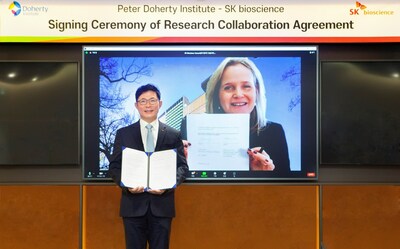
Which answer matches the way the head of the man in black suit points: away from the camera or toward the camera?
toward the camera

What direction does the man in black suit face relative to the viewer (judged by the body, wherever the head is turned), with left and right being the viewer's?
facing the viewer

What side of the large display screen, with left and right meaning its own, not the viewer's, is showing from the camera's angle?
front

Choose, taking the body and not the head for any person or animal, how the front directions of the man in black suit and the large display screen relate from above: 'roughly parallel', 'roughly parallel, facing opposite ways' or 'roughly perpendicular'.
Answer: roughly parallel

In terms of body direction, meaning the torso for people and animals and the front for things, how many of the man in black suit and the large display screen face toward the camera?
2
